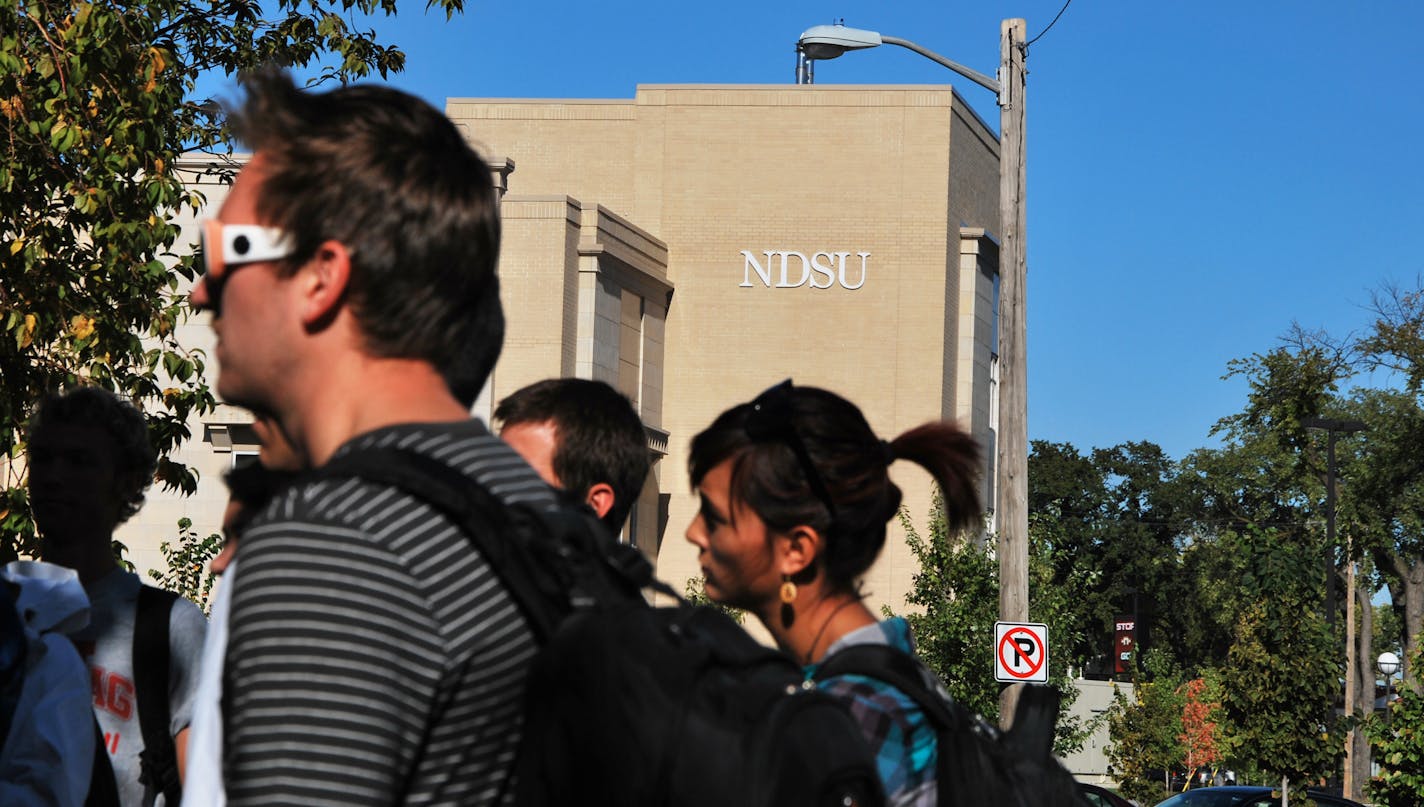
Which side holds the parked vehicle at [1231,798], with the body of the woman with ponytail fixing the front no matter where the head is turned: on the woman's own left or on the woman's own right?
on the woman's own right

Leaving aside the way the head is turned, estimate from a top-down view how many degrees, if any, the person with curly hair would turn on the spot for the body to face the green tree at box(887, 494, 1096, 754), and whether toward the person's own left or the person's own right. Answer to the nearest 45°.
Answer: approximately 180°

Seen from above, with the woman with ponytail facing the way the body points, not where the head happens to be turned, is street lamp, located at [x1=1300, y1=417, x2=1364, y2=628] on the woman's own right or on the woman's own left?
on the woman's own right

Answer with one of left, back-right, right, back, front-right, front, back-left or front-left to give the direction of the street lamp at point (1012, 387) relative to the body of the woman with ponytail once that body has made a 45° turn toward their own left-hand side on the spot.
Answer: back-right

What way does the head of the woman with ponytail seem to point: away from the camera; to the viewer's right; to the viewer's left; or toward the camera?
to the viewer's left

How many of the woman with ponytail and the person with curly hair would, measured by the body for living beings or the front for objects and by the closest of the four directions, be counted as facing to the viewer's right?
0

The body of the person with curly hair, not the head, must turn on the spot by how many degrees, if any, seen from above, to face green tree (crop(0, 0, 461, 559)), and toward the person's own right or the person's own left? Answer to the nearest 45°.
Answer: approximately 135° to the person's own right

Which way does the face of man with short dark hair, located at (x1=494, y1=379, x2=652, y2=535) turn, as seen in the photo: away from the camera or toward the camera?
away from the camera

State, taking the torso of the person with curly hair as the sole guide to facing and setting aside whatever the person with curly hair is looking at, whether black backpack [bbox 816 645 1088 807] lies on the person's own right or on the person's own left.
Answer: on the person's own left

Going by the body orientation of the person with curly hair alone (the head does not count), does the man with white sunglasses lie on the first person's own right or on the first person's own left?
on the first person's own left

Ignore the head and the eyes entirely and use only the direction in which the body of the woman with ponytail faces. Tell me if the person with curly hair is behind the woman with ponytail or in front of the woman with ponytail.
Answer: in front

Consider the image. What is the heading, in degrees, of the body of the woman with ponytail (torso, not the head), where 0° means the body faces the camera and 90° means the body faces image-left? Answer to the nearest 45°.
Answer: approximately 90°

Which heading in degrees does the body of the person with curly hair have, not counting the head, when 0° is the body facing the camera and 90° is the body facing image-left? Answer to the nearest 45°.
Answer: approximately 45°
